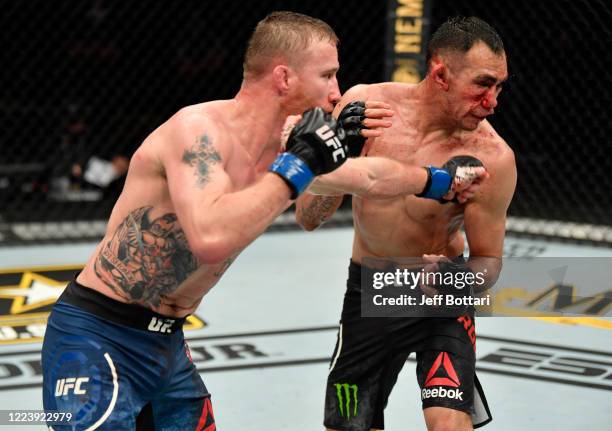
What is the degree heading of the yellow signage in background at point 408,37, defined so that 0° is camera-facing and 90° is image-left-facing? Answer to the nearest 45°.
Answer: approximately 0°

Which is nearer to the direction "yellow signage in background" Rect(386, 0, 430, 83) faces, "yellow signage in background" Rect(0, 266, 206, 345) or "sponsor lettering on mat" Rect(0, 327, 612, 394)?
the sponsor lettering on mat

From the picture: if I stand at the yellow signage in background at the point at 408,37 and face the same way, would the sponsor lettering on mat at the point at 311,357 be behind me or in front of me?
in front

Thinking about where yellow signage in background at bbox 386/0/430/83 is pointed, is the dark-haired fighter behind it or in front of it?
in front
